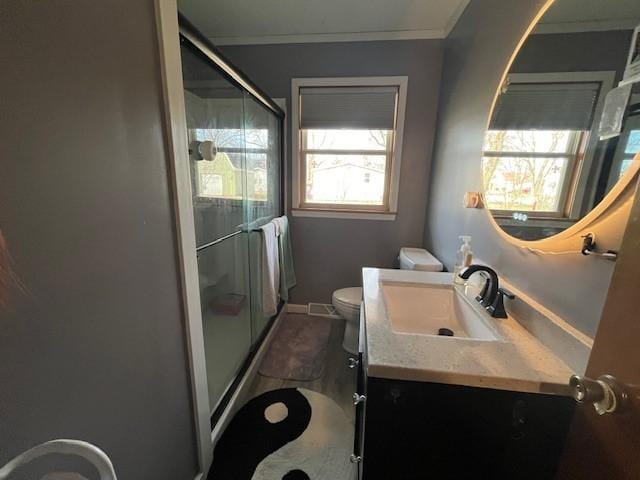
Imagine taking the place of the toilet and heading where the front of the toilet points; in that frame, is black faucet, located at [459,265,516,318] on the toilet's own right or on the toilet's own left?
on the toilet's own left

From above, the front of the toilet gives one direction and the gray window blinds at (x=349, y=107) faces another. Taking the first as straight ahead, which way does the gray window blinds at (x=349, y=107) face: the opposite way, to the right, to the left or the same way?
to the left

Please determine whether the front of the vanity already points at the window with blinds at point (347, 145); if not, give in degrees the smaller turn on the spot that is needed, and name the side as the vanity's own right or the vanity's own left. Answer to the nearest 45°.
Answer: approximately 45° to the vanity's own right

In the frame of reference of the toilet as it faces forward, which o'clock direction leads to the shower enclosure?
The shower enclosure is roughly at 11 o'clock from the toilet.

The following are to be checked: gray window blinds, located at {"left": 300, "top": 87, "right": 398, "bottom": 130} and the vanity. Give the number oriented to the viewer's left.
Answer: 1

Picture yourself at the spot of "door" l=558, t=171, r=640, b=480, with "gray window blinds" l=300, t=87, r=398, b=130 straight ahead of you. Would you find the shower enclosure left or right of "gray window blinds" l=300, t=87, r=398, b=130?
left

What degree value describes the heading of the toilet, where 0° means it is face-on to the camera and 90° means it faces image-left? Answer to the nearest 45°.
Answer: approximately 90°

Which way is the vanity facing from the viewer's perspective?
to the viewer's left
